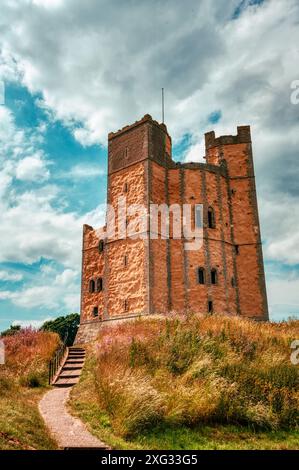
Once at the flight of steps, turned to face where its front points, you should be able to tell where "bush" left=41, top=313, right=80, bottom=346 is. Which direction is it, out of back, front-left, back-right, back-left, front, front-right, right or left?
back

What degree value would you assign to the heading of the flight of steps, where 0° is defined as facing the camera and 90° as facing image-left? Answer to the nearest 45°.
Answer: approximately 0°

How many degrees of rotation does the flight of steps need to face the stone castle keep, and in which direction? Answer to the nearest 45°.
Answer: approximately 135° to its left
